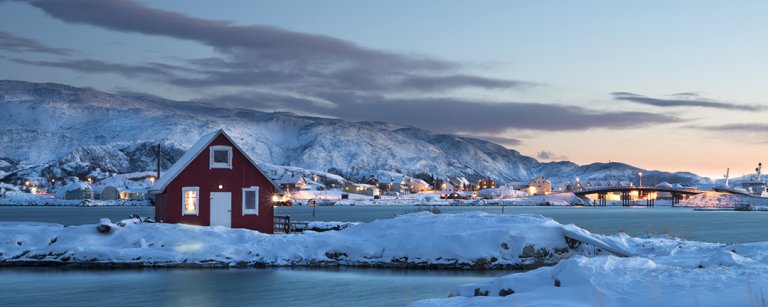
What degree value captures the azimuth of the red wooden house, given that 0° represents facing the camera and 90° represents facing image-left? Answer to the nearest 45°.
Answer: approximately 0°

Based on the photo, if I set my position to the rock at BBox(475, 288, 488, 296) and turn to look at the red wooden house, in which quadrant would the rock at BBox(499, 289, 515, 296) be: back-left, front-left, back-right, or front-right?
back-right

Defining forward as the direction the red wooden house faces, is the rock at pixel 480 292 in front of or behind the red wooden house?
in front

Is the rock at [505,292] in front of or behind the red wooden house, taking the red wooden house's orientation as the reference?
in front
